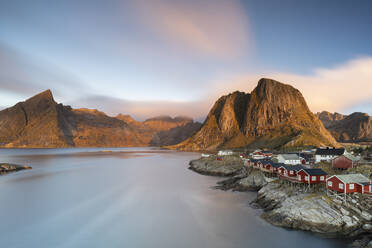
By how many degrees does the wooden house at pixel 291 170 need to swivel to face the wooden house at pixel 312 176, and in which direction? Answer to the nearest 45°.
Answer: approximately 90° to its left

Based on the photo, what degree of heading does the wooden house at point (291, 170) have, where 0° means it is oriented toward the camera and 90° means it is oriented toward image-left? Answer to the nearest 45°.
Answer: approximately 45°

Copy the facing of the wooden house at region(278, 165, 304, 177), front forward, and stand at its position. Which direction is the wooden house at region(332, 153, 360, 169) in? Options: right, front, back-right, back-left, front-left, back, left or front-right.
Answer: back
